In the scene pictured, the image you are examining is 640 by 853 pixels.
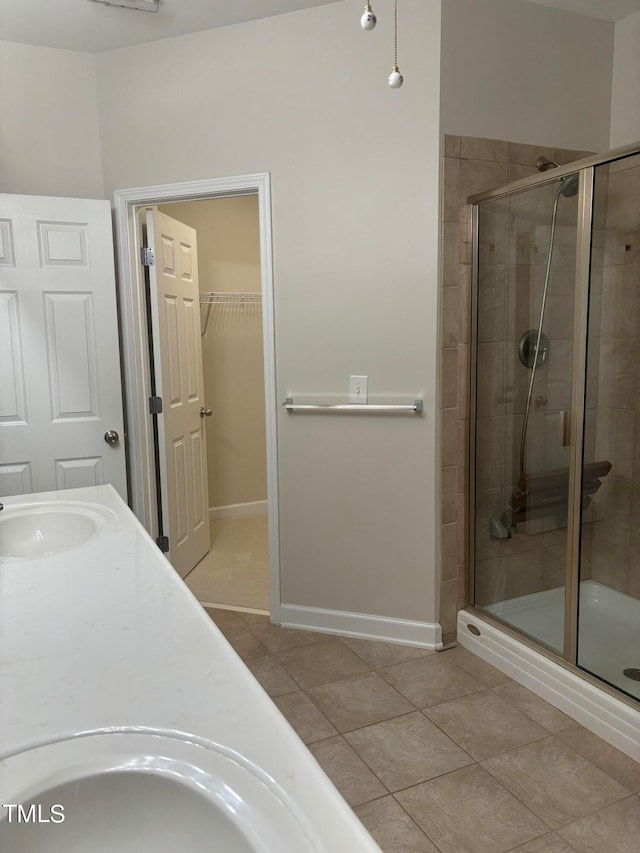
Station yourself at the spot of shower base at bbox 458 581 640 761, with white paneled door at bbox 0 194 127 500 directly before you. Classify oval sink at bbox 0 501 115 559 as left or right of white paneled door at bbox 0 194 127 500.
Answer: left

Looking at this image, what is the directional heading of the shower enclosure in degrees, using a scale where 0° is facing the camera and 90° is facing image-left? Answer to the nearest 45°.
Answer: approximately 45°

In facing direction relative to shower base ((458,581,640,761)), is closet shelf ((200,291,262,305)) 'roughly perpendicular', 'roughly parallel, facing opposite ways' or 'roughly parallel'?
roughly perpendicular

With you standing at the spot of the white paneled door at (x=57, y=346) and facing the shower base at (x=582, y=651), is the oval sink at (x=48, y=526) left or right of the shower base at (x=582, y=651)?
right

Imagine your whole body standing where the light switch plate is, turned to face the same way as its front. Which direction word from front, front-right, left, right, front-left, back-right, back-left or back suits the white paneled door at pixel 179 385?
back-right

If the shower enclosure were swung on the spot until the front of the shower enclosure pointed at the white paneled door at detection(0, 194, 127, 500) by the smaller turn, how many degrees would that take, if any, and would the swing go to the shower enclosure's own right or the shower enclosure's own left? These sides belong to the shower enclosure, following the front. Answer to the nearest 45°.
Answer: approximately 45° to the shower enclosure's own right

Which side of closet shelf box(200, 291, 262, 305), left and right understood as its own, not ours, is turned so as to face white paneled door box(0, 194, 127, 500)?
front

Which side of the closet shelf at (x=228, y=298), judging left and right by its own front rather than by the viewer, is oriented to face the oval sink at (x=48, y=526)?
front

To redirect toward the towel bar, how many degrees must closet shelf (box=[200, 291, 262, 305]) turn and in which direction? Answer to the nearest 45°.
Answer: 0° — it already faces it

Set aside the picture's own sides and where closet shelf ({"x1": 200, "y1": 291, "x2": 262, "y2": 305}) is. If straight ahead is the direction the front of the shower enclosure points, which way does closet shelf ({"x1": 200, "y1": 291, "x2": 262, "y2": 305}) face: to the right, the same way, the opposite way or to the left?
to the left

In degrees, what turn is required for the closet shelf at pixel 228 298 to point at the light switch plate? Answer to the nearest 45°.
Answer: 0° — it already faces it

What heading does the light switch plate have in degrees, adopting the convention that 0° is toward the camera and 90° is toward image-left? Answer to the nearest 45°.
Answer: approximately 0°

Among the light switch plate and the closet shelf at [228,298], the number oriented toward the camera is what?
2

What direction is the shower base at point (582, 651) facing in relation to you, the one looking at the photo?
facing the viewer and to the left of the viewer

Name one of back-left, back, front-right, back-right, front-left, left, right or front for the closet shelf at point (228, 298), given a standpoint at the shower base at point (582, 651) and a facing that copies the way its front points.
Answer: right
